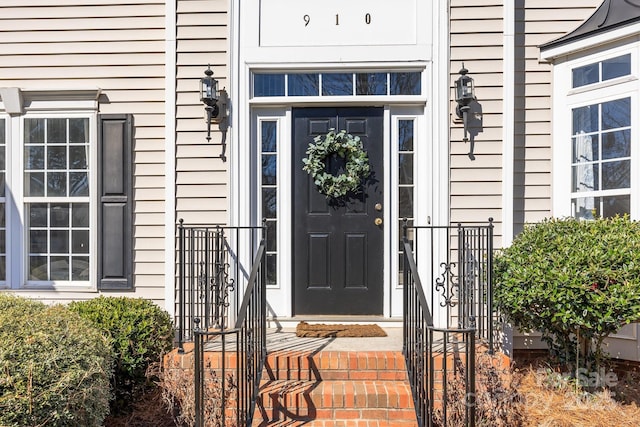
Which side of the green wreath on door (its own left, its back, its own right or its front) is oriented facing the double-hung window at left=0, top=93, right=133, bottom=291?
right

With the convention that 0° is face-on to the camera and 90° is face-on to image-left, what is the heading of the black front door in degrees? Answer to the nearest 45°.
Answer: approximately 0°

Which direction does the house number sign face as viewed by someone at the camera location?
facing the viewer

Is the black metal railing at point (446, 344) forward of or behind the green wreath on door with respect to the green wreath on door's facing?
forward

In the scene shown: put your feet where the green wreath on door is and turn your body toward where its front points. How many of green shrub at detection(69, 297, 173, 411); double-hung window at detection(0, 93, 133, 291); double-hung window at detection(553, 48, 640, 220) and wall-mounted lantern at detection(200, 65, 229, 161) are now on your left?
1

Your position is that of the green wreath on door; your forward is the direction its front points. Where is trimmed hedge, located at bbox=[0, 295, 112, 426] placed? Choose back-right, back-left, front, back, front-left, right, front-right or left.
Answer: front-right

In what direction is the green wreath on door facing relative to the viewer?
toward the camera

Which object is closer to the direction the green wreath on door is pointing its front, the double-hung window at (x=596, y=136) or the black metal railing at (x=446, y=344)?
the black metal railing

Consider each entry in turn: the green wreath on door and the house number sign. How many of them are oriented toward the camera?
2

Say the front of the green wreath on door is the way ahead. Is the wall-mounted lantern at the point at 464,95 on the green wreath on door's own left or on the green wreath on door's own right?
on the green wreath on door's own left

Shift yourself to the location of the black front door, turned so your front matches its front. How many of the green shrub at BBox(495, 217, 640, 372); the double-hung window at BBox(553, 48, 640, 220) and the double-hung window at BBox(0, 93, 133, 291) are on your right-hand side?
1
